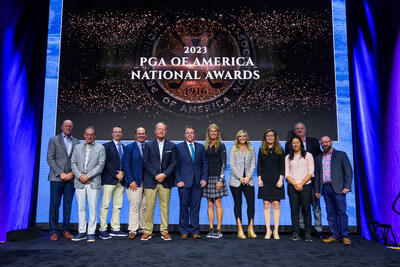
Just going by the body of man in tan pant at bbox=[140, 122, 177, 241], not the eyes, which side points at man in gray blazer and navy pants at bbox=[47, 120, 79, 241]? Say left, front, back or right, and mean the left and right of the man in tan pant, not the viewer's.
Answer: right

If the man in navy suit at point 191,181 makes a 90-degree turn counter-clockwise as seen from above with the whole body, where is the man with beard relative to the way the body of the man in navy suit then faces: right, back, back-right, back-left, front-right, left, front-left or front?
front

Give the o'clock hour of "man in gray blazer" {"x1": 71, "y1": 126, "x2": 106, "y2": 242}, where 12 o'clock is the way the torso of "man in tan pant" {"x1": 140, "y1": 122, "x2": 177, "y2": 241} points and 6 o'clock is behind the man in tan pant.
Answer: The man in gray blazer is roughly at 3 o'clock from the man in tan pant.

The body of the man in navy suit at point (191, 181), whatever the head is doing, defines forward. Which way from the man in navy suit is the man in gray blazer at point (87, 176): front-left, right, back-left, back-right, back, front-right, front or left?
right

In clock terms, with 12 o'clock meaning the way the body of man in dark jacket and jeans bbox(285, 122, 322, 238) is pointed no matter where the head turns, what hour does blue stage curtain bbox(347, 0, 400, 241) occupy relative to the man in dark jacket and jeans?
The blue stage curtain is roughly at 9 o'clock from the man in dark jacket and jeans.

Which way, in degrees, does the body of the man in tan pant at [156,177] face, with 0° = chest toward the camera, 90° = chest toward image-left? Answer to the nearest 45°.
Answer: approximately 0°

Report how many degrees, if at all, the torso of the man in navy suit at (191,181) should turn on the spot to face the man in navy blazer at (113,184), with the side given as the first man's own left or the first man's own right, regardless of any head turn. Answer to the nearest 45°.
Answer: approximately 90° to the first man's own right

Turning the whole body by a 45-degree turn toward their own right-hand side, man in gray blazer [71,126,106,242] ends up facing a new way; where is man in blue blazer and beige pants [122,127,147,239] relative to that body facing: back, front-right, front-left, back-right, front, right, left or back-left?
back-left
